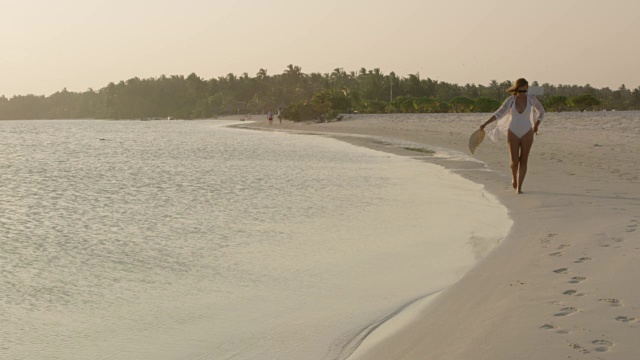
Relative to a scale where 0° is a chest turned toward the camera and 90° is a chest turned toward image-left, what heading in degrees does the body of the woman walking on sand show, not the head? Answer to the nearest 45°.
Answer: approximately 0°
